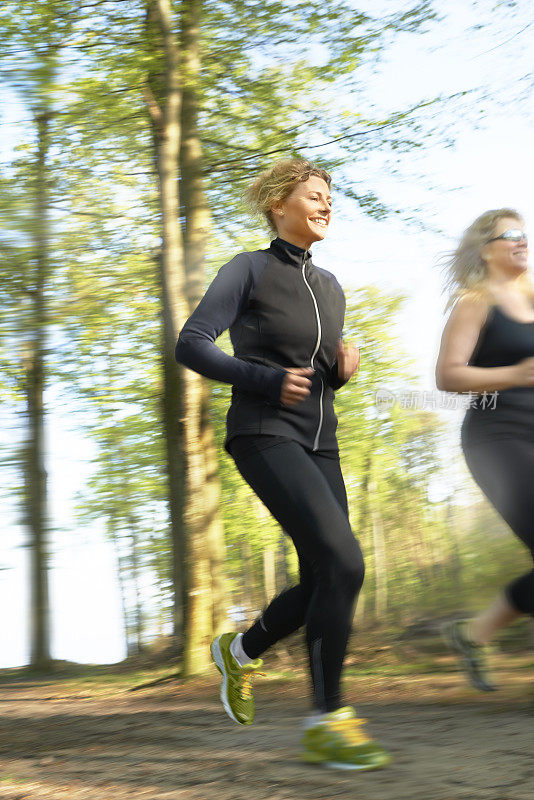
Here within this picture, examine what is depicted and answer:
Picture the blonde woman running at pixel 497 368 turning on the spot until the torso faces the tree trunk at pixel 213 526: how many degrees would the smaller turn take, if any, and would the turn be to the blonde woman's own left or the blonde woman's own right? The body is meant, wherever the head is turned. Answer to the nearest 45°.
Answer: approximately 180°

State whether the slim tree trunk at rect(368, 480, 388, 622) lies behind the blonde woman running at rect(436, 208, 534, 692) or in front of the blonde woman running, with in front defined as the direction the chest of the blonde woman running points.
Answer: behind

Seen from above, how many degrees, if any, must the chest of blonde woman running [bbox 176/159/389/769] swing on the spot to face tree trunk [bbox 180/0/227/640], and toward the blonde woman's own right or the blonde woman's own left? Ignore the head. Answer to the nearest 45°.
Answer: approximately 135° to the blonde woman's own left

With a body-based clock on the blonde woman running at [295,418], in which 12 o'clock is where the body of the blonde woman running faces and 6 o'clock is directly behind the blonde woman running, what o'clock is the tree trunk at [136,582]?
The tree trunk is roughly at 7 o'clock from the blonde woman running.

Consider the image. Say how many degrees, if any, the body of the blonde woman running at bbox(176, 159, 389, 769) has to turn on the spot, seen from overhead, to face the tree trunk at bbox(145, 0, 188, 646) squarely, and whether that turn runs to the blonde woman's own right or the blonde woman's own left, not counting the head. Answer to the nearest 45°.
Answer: approximately 135° to the blonde woman's own left

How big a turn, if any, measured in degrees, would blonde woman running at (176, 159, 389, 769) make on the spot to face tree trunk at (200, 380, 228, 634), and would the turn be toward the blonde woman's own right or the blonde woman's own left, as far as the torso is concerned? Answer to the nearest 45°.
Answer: approximately 135° to the blonde woman's own left

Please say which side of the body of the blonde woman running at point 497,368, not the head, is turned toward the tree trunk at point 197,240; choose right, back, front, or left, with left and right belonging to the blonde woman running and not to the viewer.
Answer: back

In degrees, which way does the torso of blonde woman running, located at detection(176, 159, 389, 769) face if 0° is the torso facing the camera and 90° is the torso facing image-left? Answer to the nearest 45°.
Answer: approximately 315°

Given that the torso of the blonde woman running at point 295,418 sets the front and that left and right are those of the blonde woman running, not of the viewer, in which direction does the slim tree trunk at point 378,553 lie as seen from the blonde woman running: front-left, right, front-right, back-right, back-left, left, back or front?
back-left
